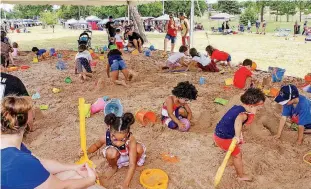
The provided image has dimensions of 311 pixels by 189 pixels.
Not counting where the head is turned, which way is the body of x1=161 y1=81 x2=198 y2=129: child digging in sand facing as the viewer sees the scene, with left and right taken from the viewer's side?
facing the viewer and to the right of the viewer

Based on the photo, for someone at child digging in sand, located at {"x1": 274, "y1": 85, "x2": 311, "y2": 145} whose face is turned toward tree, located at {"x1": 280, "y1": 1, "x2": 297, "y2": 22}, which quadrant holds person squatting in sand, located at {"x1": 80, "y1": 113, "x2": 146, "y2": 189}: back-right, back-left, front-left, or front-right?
back-left

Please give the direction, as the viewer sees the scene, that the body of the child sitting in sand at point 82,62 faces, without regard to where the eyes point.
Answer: away from the camera

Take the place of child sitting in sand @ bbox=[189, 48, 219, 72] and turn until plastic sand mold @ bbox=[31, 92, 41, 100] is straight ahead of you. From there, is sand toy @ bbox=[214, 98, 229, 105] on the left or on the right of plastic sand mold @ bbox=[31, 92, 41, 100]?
left

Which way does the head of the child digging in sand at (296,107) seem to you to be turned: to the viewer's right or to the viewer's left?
to the viewer's left
